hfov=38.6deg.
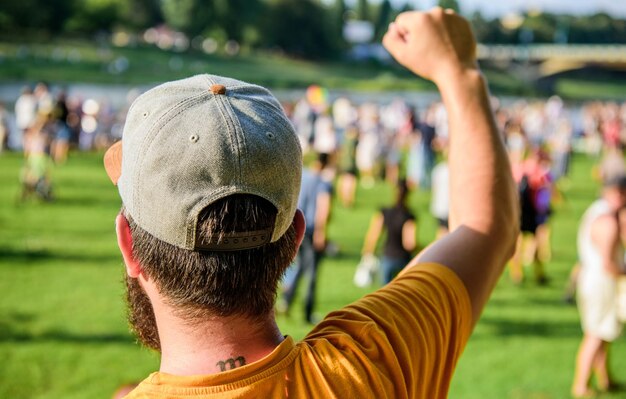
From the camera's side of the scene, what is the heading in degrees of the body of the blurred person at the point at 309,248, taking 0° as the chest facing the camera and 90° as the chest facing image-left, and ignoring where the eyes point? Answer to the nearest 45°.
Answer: approximately 225°

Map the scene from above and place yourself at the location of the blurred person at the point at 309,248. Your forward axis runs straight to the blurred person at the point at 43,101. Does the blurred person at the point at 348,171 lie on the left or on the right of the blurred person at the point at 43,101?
right

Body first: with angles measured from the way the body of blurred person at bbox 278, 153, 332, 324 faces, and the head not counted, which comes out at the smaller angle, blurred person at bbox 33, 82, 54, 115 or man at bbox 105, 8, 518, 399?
the blurred person
